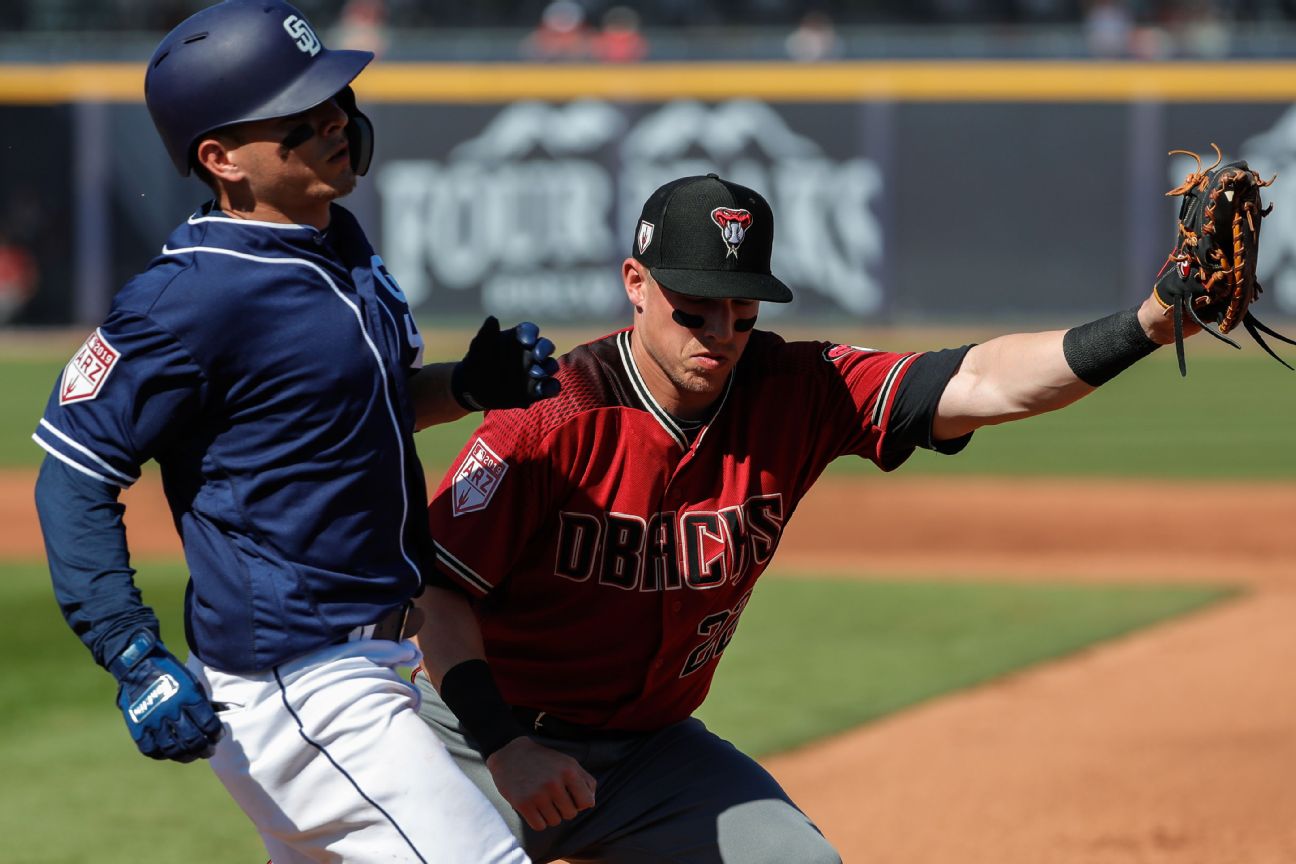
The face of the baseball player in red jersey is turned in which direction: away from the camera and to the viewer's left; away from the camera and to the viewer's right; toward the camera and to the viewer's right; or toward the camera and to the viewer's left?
toward the camera and to the viewer's right

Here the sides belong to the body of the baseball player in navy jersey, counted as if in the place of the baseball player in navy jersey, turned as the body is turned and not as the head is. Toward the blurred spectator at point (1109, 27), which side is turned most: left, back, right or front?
left

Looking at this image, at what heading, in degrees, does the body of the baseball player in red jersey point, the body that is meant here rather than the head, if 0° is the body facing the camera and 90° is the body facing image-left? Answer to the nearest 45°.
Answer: approximately 315°

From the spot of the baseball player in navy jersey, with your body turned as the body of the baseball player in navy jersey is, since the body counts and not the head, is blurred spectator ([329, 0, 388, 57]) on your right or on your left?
on your left

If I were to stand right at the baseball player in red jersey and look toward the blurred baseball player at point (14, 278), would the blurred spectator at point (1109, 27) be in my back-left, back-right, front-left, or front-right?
front-right

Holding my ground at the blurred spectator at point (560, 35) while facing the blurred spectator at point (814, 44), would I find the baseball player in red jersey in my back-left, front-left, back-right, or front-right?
front-right

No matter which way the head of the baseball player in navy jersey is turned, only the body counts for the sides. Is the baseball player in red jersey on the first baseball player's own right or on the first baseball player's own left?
on the first baseball player's own left

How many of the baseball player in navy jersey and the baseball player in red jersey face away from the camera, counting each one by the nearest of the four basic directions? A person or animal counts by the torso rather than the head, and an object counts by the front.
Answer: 0

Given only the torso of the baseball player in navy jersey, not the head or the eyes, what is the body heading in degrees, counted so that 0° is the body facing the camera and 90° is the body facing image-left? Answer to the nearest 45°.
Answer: approximately 315°

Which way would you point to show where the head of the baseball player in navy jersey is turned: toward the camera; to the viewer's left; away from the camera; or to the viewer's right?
to the viewer's right

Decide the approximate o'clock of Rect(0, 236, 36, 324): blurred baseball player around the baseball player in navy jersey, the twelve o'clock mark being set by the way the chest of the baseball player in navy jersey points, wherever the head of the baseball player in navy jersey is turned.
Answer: The blurred baseball player is roughly at 7 o'clock from the baseball player in navy jersey.
